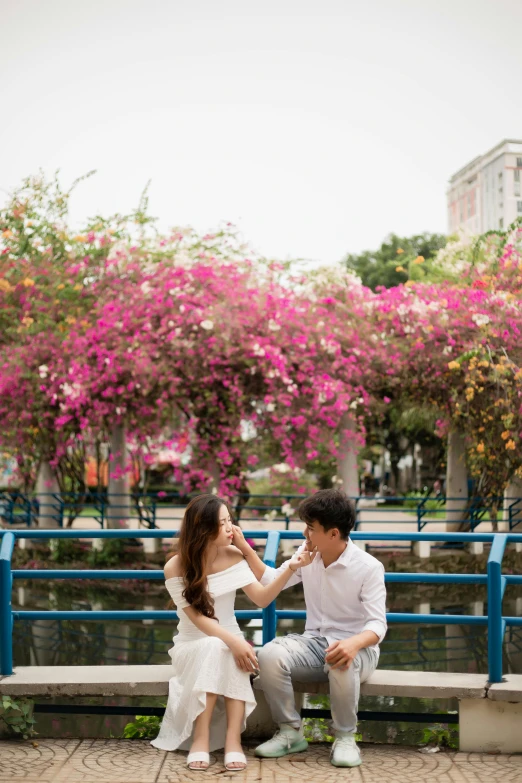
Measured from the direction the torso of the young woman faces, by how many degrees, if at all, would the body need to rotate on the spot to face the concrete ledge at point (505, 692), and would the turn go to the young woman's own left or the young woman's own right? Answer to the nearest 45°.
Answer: approximately 45° to the young woman's own left

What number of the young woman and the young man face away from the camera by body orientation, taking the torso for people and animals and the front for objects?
0

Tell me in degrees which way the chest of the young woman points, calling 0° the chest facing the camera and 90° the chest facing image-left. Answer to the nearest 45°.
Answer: approximately 315°

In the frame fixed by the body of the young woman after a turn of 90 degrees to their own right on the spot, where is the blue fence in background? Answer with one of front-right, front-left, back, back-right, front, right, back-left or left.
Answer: back-right

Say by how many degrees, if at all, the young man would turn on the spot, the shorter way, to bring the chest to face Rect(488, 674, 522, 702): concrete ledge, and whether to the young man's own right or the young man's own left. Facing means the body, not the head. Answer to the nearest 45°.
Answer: approximately 135° to the young man's own left

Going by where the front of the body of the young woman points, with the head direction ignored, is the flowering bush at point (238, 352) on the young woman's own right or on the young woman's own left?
on the young woman's own left

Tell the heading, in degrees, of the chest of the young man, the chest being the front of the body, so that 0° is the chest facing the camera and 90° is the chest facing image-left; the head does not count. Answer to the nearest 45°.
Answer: approximately 45°

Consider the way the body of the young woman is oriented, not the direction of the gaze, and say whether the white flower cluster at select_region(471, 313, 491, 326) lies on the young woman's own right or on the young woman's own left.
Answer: on the young woman's own left
